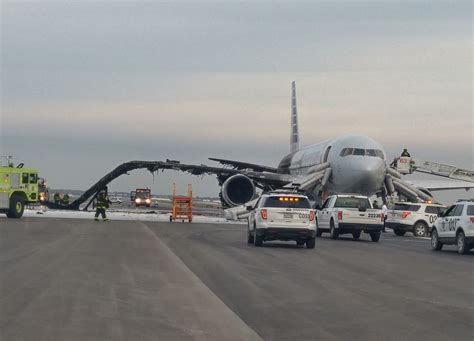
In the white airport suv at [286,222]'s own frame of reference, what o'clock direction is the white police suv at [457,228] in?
the white police suv at [457,228] is roughly at 3 o'clock from the white airport suv at [286,222].

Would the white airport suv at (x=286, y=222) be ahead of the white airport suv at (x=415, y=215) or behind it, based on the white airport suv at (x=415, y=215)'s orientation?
behind

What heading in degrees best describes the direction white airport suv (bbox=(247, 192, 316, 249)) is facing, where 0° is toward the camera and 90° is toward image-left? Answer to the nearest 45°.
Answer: approximately 180°

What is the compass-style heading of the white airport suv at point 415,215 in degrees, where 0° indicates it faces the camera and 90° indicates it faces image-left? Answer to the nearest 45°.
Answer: approximately 225°

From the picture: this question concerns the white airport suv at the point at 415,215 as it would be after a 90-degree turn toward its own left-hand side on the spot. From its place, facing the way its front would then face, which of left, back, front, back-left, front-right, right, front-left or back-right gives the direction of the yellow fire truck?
front-left
